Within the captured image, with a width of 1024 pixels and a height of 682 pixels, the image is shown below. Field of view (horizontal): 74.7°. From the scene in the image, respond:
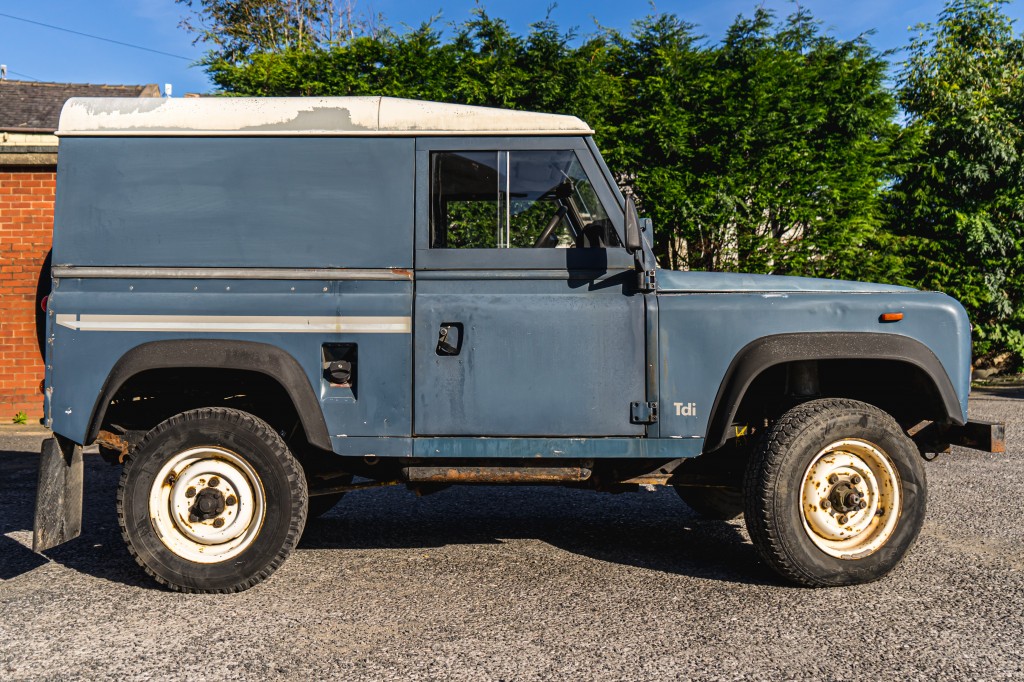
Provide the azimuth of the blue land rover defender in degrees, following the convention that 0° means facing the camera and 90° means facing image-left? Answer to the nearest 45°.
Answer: approximately 270°
